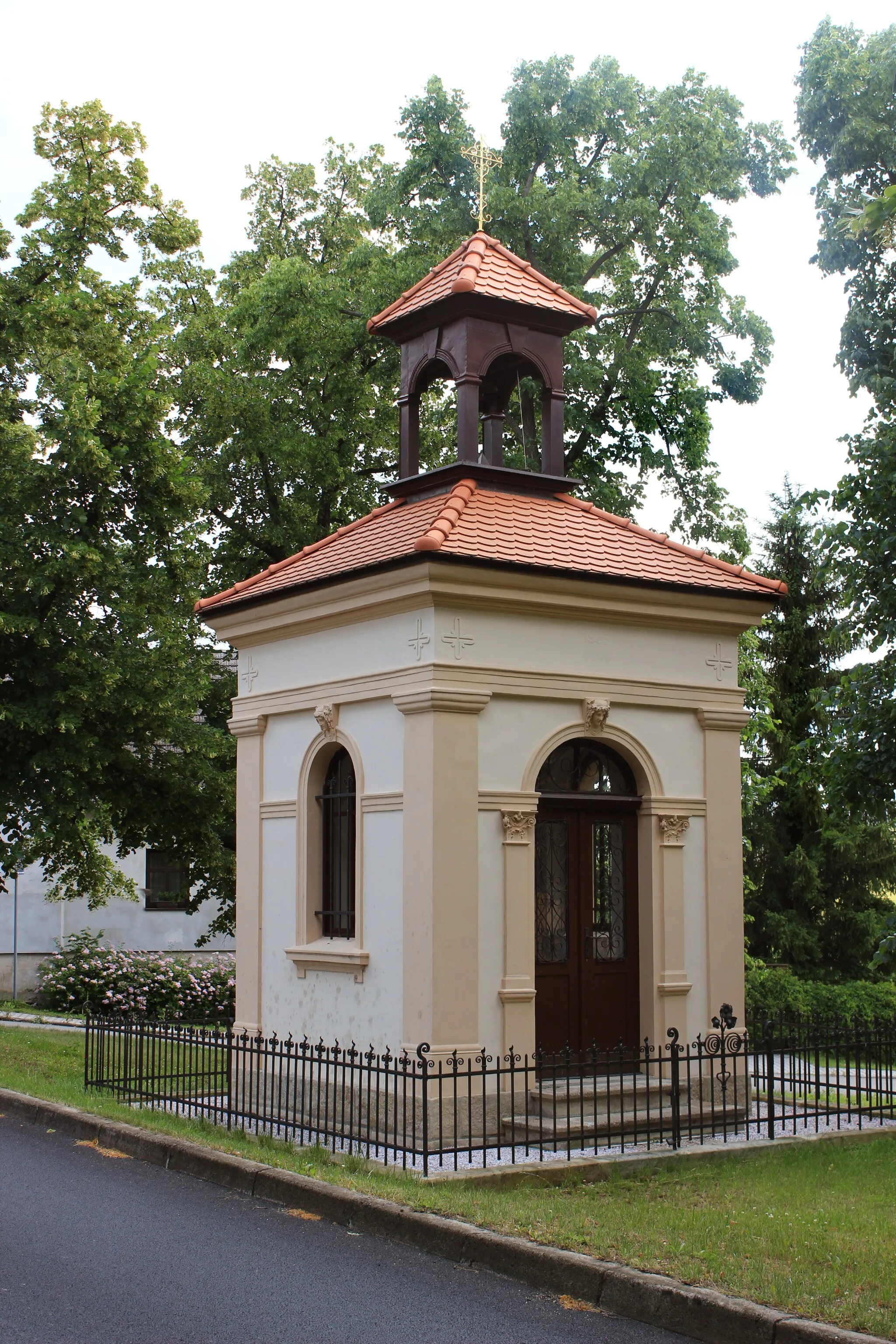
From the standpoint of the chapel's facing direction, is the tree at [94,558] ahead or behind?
behind

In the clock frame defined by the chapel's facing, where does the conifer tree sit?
The conifer tree is roughly at 8 o'clock from the chapel.

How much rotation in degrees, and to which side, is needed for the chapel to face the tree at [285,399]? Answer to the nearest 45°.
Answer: approximately 135° to its left

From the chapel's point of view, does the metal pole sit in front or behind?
behind

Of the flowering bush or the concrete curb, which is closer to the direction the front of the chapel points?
the concrete curb

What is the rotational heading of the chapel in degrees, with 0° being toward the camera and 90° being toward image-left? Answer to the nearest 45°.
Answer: approximately 315°

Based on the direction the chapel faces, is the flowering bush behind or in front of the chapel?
behind
